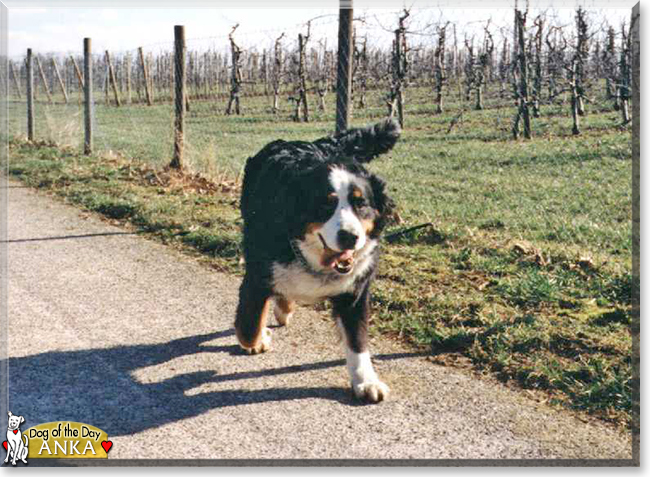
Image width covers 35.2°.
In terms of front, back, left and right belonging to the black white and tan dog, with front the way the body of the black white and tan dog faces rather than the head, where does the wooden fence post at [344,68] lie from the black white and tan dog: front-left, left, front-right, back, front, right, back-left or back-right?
back

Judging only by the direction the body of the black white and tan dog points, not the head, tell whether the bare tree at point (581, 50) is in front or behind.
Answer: behind

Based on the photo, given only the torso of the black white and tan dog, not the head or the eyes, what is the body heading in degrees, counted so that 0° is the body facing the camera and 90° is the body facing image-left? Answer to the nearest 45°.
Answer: approximately 0°

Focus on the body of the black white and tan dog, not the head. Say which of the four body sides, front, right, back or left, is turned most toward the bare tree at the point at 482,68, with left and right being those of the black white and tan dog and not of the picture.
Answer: back

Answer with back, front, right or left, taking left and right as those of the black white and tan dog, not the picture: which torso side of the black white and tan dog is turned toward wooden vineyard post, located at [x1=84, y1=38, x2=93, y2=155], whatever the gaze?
back

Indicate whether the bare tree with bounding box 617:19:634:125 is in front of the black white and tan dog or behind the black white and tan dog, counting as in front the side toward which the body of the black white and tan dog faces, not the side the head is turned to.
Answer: behind

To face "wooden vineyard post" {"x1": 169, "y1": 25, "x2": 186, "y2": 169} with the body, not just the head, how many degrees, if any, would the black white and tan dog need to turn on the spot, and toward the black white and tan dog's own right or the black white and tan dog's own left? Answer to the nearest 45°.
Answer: approximately 180°
